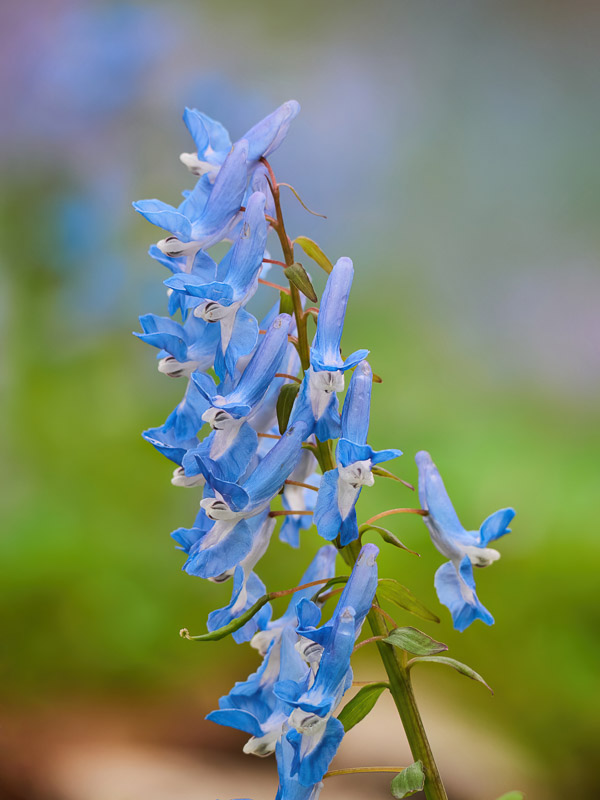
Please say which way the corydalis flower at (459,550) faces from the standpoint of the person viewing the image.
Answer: facing to the right of the viewer

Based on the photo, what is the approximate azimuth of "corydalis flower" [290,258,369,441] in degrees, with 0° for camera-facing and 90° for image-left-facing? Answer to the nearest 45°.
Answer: approximately 0°
